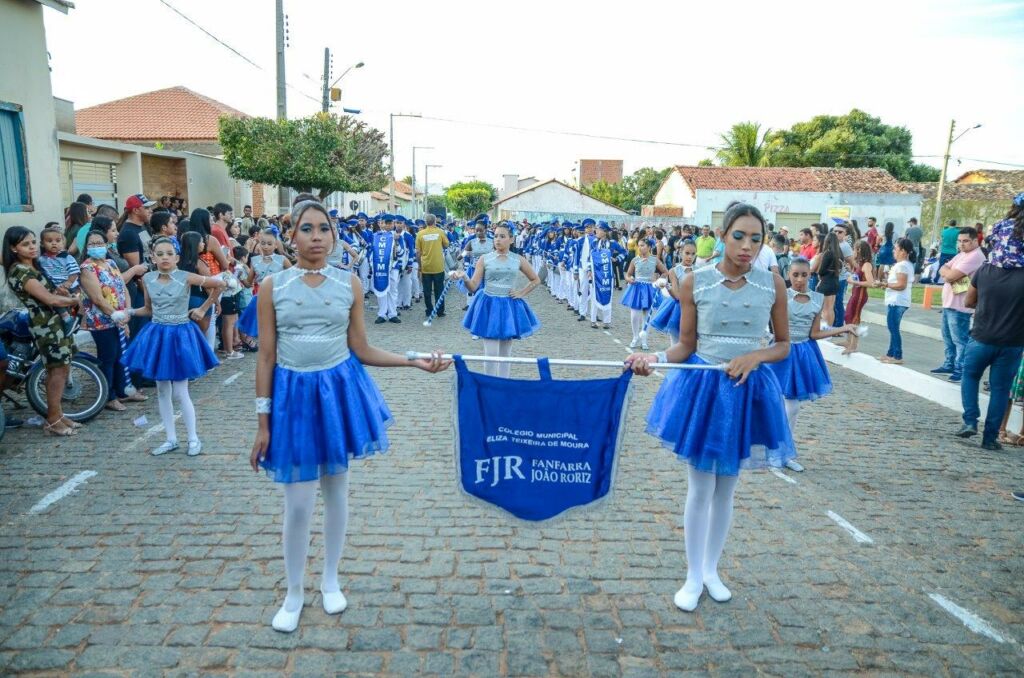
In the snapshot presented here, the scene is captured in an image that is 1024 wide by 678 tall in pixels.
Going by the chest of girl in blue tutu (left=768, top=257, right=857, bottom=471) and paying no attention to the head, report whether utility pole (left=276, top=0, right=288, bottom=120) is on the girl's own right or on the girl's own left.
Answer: on the girl's own right

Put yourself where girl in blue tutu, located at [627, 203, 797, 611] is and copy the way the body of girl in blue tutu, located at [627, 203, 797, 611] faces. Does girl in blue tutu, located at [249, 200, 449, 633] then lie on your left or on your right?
on your right

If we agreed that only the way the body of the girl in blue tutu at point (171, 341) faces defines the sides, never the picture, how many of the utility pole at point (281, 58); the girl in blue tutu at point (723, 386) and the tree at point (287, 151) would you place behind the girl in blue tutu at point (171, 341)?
2

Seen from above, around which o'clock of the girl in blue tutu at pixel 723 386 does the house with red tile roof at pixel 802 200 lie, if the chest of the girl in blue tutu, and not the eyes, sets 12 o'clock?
The house with red tile roof is roughly at 6 o'clock from the girl in blue tutu.

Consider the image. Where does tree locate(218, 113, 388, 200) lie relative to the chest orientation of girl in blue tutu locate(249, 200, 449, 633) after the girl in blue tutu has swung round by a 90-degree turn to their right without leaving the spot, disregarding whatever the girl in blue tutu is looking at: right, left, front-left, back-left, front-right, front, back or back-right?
right

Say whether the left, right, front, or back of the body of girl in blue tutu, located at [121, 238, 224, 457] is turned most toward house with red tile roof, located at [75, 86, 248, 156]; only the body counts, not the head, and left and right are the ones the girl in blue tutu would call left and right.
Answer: back

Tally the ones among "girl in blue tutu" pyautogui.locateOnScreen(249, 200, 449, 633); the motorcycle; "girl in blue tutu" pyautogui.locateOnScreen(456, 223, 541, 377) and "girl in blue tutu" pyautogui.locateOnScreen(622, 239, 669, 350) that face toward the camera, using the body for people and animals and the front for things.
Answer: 3

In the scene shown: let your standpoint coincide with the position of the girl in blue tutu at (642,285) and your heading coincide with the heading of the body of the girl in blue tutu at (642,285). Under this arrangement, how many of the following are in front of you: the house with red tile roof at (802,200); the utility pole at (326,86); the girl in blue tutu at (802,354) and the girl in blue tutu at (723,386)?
2

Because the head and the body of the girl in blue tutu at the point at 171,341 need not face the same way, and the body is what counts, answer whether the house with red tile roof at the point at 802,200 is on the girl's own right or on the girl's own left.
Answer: on the girl's own left

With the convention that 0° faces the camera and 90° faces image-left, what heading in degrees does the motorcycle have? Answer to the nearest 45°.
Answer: approximately 270°
